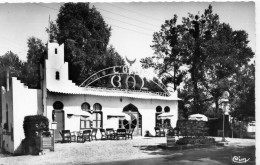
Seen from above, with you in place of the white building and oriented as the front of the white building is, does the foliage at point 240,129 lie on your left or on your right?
on your left

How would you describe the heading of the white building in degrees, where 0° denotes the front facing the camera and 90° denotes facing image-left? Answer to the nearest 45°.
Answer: approximately 315°
